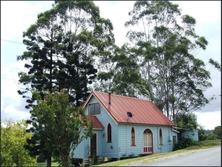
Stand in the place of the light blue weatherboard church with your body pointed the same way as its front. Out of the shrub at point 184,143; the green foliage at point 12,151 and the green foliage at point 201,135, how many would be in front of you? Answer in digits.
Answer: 1

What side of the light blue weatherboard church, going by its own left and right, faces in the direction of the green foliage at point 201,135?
back

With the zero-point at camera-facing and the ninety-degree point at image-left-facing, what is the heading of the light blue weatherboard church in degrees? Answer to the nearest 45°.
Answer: approximately 45°

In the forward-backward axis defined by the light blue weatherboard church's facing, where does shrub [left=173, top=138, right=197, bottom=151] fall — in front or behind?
behind

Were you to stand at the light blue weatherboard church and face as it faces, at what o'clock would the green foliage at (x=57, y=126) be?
The green foliage is roughly at 11 o'clock from the light blue weatherboard church.

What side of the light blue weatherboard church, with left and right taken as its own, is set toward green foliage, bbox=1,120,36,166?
front

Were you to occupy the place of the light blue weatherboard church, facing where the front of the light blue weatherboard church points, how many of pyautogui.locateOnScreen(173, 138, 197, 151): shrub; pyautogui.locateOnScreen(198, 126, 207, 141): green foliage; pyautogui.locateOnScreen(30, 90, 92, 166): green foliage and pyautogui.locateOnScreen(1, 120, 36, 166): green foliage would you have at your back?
2

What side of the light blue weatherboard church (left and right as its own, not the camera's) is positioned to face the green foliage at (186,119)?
back
